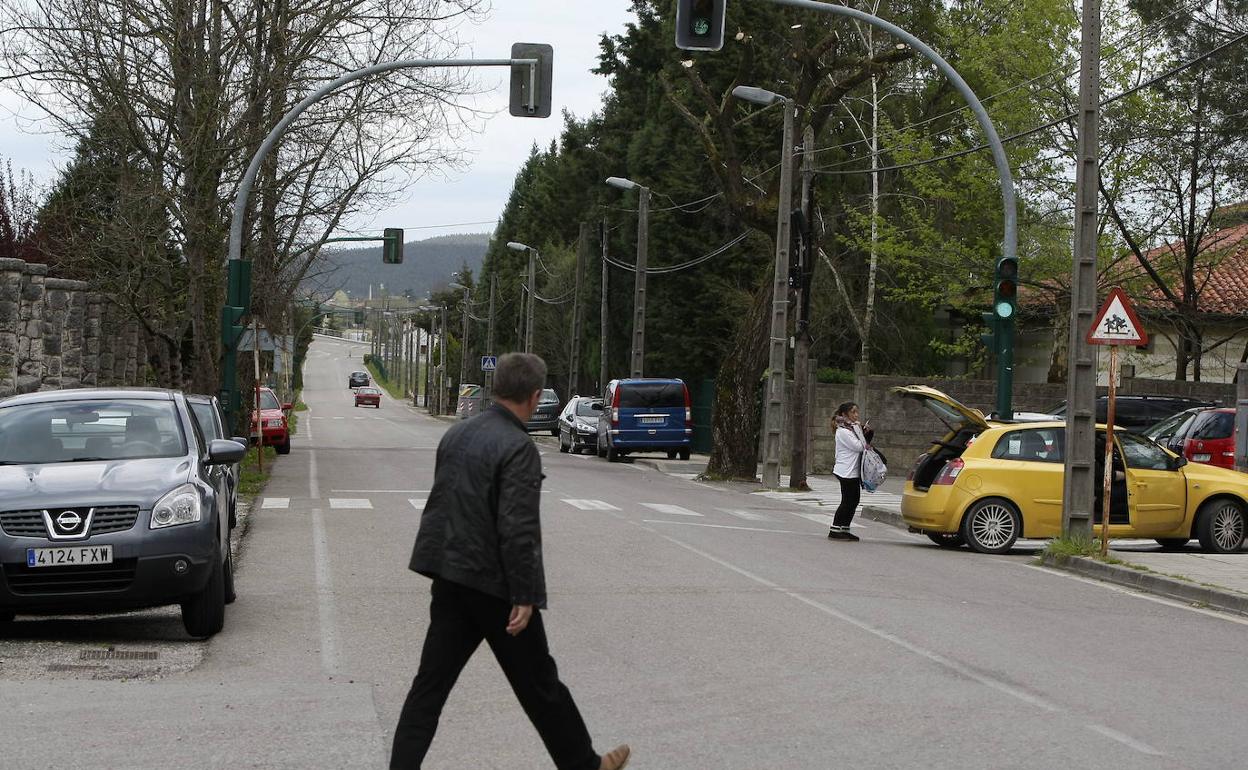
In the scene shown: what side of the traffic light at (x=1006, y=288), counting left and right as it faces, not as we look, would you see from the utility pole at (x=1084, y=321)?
front

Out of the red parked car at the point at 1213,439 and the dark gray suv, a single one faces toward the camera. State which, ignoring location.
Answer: the dark gray suv

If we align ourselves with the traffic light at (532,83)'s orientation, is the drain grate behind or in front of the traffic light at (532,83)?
behind

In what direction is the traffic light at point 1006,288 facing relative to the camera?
toward the camera

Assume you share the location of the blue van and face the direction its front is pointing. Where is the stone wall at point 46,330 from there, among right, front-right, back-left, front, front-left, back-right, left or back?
back-left

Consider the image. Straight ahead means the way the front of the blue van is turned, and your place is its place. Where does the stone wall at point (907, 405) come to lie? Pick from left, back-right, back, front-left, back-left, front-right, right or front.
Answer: back-right

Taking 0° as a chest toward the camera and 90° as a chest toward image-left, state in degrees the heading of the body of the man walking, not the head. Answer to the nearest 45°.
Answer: approximately 225°

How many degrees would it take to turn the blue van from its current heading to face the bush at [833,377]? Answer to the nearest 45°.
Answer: approximately 90° to its right

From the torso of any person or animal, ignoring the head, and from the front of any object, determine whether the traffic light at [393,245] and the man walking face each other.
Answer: no

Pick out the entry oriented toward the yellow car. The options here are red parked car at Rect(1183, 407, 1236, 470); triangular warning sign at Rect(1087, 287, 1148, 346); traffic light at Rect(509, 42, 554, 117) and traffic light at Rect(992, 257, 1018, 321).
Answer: traffic light at Rect(992, 257, 1018, 321)

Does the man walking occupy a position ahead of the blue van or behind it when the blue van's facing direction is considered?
behind

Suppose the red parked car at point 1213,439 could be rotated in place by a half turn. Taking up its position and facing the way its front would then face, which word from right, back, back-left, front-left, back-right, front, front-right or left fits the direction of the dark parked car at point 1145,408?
back-right

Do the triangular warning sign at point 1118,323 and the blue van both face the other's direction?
no

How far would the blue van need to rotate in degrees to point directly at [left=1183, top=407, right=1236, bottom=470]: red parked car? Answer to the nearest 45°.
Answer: approximately 135° to its right

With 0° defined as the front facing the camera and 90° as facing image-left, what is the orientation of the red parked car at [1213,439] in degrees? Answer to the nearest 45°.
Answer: approximately 225°
